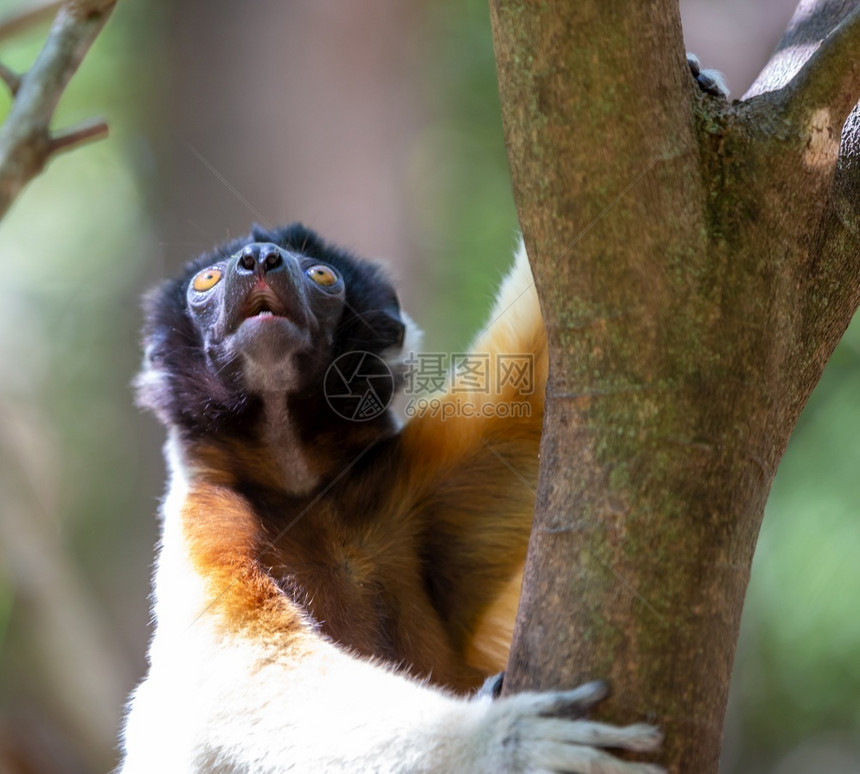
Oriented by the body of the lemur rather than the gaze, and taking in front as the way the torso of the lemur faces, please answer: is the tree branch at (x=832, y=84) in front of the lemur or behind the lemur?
in front
